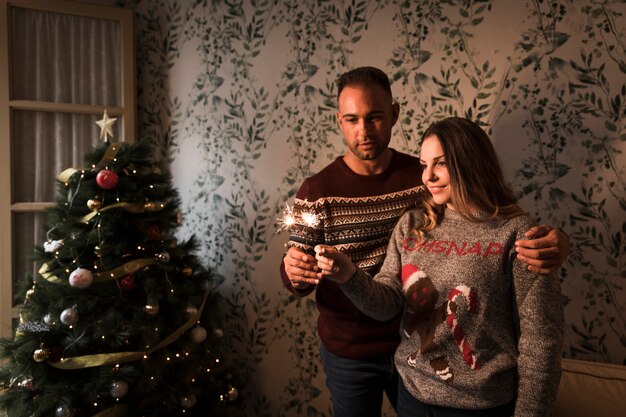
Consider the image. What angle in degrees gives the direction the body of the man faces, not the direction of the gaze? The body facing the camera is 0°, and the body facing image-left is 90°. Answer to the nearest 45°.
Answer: approximately 0°

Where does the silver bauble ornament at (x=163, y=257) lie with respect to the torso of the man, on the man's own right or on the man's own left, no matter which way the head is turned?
on the man's own right

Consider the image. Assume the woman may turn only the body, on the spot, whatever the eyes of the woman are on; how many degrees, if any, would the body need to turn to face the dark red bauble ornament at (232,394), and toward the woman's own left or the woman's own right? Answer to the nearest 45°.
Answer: approximately 90° to the woman's own right

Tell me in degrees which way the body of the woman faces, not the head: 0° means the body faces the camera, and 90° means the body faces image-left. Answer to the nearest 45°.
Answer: approximately 45°

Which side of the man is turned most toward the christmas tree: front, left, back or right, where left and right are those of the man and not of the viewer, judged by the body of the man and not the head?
right

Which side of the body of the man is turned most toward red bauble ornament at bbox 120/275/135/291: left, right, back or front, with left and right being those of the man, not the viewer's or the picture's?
right

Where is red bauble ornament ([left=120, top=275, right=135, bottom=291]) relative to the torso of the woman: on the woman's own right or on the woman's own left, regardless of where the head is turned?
on the woman's own right
